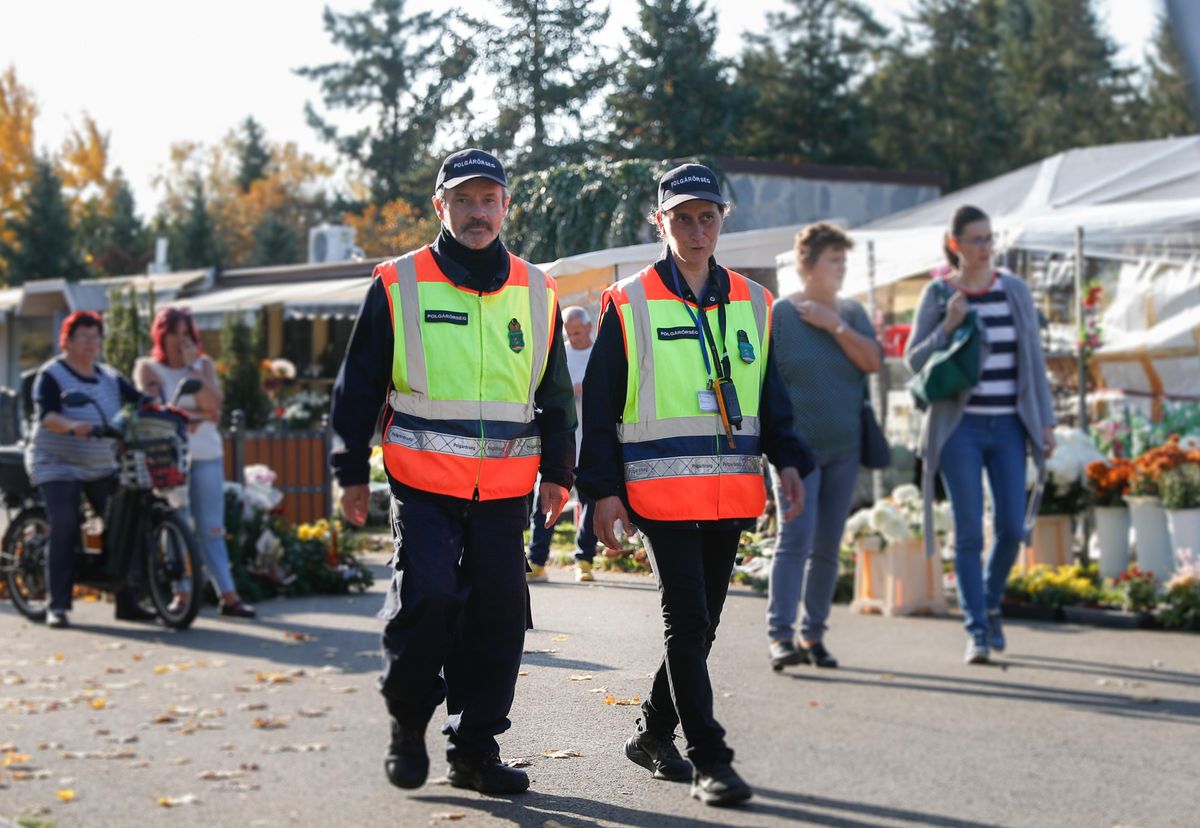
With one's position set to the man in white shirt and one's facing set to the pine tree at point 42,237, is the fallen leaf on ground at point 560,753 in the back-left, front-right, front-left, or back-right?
back-left

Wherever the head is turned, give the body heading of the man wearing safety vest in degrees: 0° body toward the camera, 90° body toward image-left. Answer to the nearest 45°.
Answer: approximately 0°

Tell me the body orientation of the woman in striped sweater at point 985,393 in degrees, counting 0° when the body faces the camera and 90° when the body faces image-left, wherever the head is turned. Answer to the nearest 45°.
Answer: approximately 0°

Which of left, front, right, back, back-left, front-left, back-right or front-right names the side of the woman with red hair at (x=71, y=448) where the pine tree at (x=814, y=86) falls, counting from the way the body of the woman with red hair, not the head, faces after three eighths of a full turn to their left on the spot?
front-right

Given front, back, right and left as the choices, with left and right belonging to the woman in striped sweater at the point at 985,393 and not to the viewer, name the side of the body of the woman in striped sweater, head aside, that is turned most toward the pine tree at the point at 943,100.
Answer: back

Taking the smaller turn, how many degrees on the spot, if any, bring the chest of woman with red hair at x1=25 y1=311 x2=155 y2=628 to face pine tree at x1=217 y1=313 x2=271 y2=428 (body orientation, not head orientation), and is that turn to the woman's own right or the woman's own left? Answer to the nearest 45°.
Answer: approximately 135° to the woman's own left

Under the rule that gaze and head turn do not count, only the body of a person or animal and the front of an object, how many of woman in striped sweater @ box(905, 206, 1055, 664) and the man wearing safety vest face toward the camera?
2
